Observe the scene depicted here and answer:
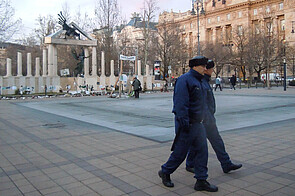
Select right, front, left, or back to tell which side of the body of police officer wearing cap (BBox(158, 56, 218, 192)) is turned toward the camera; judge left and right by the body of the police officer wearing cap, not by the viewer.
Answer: right
